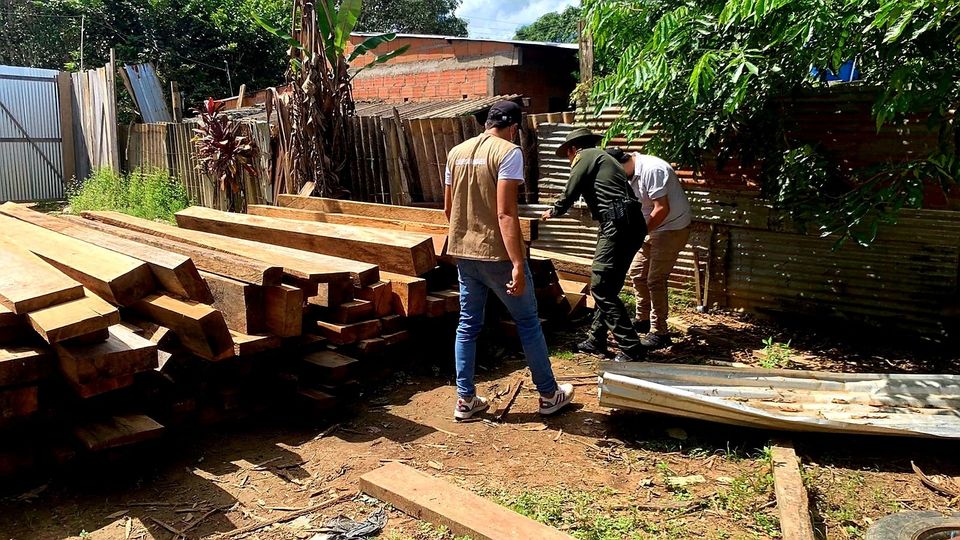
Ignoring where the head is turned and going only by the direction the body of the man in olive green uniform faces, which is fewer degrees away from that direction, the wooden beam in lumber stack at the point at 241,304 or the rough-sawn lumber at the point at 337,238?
the rough-sawn lumber

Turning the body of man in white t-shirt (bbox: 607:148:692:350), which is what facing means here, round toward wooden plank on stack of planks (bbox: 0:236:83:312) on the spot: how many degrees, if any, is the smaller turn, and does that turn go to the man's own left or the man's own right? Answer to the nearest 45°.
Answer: approximately 45° to the man's own left

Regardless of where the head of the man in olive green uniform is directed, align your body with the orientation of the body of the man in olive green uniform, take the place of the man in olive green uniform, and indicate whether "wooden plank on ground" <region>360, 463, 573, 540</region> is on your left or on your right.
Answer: on your left

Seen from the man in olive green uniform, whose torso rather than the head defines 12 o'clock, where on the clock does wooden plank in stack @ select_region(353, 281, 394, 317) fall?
The wooden plank in stack is roughly at 11 o'clock from the man in olive green uniform.

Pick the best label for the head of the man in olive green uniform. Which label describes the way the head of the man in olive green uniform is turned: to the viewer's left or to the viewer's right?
to the viewer's left

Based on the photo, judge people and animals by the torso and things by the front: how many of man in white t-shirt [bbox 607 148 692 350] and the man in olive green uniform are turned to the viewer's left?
2

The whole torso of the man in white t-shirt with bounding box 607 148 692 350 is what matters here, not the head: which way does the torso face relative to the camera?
to the viewer's left

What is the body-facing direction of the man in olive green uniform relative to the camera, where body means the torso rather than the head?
to the viewer's left

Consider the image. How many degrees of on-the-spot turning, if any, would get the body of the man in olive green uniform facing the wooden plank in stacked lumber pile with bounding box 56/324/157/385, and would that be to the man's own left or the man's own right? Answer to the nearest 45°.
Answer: approximately 45° to the man's own left

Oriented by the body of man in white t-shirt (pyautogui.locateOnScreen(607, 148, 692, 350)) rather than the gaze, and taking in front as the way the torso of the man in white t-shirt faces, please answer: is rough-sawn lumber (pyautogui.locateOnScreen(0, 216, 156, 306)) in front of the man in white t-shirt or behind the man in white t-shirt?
in front
